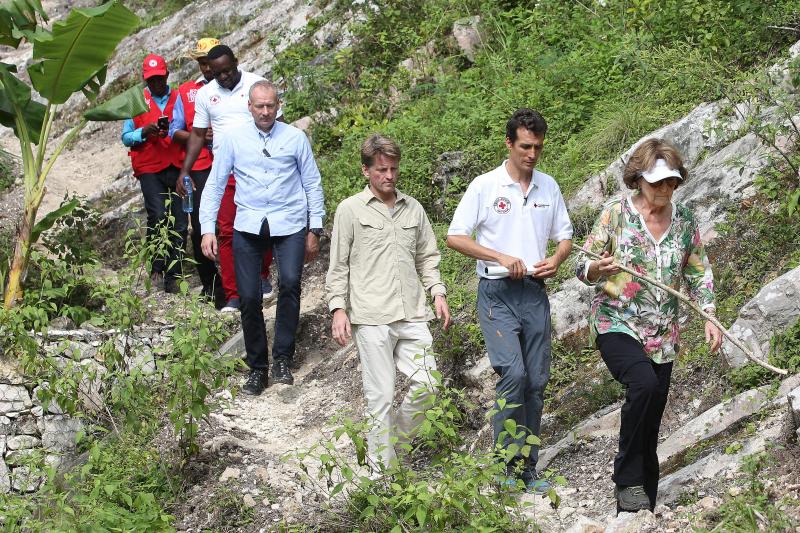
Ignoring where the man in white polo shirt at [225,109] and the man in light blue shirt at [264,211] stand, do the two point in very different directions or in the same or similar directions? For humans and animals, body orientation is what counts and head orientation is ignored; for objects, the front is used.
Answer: same or similar directions

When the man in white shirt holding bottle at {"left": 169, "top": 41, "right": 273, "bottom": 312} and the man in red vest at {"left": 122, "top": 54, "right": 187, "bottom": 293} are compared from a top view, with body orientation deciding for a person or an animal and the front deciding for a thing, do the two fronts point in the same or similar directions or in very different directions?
same or similar directions

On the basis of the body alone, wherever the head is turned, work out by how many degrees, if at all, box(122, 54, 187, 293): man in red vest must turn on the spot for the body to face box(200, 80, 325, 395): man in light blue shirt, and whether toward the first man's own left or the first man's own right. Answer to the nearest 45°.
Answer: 0° — they already face them

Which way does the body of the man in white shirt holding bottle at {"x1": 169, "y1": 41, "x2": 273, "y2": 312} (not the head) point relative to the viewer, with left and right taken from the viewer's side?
facing the viewer

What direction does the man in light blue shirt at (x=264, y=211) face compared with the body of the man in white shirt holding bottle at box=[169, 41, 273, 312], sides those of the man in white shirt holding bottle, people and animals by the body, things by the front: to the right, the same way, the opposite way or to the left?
the same way

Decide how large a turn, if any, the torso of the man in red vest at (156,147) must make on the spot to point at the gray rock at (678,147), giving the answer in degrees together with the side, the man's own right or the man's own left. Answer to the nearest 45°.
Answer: approximately 45° to the man's own left

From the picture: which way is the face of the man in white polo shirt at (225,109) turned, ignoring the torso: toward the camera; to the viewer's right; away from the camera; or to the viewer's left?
toward the camera

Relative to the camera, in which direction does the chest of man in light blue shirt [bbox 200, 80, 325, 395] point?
toward the camera

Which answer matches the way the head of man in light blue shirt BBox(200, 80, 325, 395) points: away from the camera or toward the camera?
toward the camera

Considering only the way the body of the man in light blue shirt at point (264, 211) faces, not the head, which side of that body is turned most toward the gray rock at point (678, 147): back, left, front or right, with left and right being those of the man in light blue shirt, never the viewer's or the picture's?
left

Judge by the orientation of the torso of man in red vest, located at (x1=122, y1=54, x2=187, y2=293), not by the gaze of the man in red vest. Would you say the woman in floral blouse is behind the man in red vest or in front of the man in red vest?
in front

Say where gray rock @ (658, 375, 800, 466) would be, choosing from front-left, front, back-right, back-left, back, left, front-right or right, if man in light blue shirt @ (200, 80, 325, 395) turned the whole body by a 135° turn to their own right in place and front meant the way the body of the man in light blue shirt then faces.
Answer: back

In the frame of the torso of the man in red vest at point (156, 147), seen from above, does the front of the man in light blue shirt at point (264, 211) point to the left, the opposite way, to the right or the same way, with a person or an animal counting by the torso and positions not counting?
the same way

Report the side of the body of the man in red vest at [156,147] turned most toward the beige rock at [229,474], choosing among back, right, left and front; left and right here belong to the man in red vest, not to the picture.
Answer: front
